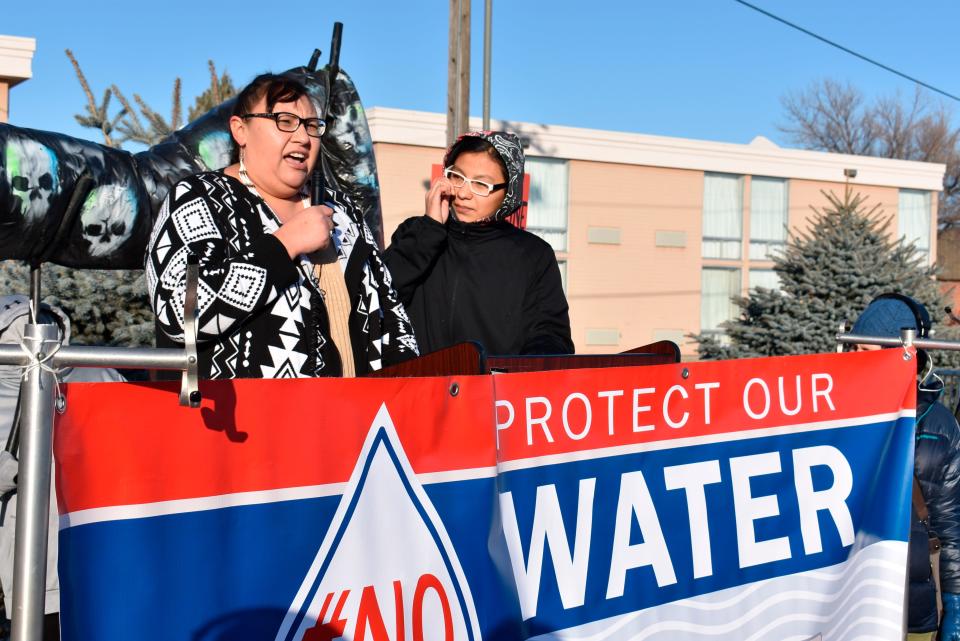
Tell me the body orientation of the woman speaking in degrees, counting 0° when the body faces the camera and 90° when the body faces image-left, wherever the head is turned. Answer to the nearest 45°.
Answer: approximately 315°

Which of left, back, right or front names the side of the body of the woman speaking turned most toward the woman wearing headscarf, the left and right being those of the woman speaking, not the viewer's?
left

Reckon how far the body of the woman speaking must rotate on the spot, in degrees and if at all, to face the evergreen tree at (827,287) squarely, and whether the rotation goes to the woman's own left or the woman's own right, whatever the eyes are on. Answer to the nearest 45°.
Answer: approximately 90° to the woman's own left

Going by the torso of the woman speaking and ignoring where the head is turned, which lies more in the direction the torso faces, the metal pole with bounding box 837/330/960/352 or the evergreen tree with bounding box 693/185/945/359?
the metal pole

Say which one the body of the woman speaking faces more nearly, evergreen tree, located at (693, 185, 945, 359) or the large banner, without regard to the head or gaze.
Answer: the large banner

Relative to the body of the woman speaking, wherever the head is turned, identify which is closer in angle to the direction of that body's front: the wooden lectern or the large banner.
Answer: the large banner

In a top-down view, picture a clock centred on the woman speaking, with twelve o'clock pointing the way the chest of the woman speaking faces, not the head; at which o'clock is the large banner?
The large banner is roughly at 12 o'clock from the woman speaking.
